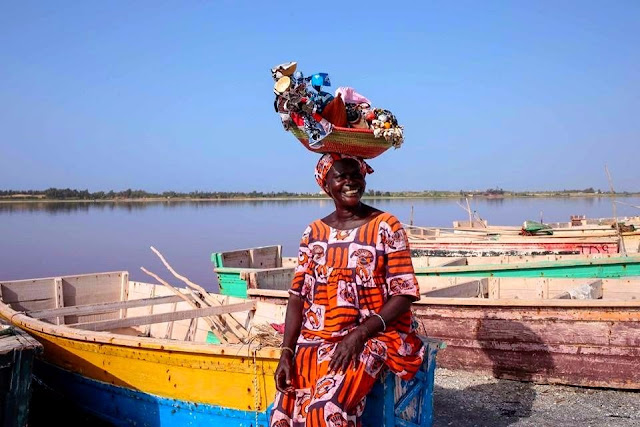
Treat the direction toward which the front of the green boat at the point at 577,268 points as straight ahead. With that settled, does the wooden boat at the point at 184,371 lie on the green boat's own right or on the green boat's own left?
on the green boat's own right

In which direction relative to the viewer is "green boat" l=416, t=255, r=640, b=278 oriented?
to the viewer's right

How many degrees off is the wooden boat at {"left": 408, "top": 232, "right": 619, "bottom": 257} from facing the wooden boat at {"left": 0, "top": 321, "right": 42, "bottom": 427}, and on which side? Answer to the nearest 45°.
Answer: approximately 90° to its right

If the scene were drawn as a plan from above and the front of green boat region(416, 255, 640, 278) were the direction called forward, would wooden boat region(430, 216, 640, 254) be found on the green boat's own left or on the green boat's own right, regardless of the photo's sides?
on the green boat's own left

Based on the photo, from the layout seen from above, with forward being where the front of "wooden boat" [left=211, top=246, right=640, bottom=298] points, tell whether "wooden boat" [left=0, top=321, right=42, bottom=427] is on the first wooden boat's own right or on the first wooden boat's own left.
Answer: on the first wooden boat's own right

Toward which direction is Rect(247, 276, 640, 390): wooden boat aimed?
to the viewer's right
